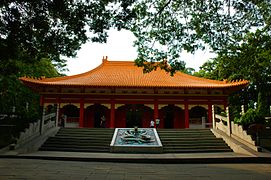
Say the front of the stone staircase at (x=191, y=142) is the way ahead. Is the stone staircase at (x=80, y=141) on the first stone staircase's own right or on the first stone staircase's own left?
on the first stone staircase's own right

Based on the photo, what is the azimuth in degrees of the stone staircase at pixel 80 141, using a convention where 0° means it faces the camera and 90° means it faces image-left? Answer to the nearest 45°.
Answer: approximately 0°

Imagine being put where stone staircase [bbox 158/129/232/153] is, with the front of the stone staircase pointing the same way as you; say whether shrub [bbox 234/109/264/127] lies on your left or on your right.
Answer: on your left

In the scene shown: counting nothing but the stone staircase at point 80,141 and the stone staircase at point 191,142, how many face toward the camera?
2

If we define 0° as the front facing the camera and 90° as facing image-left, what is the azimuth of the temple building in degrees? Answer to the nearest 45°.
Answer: approximately 0°
